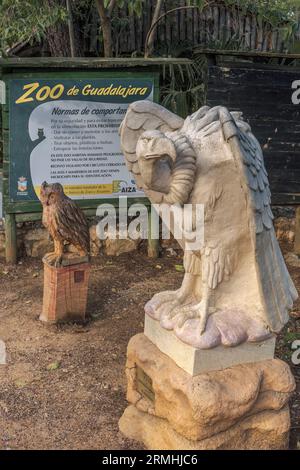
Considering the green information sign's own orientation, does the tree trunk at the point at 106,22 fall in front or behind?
behind

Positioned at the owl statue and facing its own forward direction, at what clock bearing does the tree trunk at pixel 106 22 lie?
The tree trunk is roughly at 5 o'clock from the owl statue.

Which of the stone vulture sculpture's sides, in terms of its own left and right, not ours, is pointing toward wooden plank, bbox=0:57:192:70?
right

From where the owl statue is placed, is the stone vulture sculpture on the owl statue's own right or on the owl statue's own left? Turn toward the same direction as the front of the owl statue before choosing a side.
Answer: on the owl statue's own left

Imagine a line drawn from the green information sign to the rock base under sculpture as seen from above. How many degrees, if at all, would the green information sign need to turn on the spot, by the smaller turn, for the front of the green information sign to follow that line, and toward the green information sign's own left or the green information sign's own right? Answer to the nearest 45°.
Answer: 0° — it already faces it

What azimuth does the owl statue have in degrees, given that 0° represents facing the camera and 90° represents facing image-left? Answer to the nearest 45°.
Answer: approximately 45°

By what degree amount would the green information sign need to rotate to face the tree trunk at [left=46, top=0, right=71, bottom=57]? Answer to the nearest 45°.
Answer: approximately 180°
